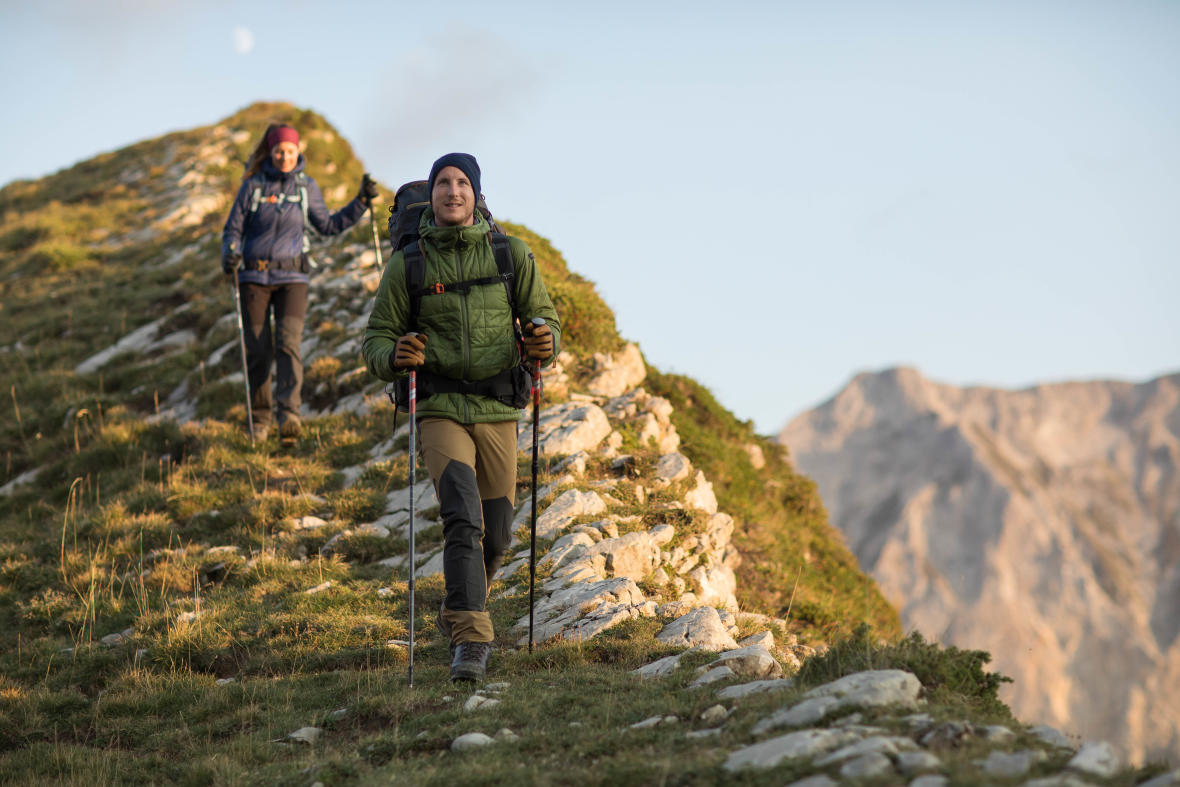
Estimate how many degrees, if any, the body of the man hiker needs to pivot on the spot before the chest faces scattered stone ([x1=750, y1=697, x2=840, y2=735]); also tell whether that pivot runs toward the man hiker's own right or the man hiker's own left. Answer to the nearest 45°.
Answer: approximately 45° to the man hiker's own left

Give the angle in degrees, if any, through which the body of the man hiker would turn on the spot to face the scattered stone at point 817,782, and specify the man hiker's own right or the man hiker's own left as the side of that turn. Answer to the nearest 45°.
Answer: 0° — they already face it

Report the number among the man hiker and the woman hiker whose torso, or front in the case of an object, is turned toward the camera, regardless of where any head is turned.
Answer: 2

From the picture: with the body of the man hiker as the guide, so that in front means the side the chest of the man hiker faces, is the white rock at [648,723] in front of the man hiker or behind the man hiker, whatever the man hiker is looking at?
in front

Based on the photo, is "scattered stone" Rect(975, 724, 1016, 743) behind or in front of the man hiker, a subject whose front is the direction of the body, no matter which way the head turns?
in front

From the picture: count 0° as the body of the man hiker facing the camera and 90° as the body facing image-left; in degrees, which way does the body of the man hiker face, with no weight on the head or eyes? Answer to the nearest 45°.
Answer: approximately 0°

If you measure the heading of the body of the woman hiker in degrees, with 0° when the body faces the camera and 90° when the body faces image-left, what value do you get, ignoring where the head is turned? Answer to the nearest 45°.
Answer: approximately 0°

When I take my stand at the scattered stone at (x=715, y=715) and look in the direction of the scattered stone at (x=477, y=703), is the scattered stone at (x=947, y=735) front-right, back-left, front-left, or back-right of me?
back-left
